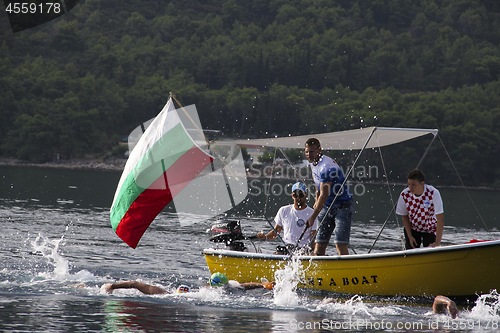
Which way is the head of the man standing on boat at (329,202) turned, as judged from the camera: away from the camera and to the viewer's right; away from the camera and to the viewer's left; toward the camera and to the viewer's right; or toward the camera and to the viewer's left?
toward the camera and to the viewer's left

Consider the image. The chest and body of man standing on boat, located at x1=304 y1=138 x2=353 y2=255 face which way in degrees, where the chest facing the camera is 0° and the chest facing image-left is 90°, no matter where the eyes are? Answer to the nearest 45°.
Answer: approximately 45°

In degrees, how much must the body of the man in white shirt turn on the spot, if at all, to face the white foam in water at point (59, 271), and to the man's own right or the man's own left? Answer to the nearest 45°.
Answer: approximately 90° to the man's own right

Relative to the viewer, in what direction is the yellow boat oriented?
to the viewer's right

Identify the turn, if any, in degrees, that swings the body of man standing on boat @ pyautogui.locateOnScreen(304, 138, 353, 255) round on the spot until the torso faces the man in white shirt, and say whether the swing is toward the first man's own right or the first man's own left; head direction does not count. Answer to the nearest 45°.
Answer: approximately 90° to the first man's own right

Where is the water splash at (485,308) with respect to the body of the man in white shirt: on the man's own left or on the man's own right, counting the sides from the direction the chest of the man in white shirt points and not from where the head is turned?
on the man's own left

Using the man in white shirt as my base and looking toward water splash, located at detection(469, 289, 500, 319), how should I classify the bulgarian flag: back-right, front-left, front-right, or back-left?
back-right

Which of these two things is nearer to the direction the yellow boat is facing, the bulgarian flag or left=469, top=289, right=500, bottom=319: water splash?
the water splash
